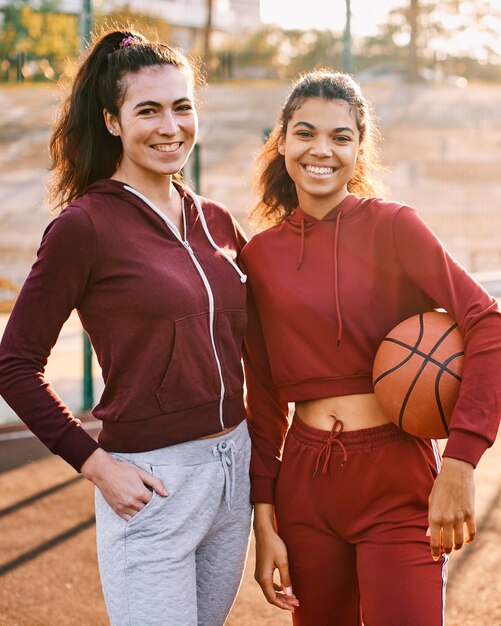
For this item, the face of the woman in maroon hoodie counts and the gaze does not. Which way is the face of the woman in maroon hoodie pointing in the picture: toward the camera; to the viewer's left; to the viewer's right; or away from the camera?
toward the camera

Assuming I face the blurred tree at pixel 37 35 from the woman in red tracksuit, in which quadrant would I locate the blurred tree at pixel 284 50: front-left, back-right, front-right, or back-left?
front-right

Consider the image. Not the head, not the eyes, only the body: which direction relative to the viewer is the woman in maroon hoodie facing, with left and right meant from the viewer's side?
facing the viewer and to the right of the viewer

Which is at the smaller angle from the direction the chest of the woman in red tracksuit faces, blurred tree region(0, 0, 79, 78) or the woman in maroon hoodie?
the woman in maroon hoodie

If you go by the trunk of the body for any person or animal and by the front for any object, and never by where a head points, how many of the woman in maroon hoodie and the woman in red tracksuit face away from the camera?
0

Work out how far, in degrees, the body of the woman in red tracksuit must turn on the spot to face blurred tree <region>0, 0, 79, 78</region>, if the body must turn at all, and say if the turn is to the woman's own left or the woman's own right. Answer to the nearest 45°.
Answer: approximately 135° to the woman's own right

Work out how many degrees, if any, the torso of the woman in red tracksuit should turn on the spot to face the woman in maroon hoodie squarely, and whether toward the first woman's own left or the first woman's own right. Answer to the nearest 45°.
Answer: approximately 90° to the first woman's own right

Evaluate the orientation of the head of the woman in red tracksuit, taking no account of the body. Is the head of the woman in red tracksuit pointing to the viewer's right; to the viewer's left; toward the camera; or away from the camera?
toward the camera

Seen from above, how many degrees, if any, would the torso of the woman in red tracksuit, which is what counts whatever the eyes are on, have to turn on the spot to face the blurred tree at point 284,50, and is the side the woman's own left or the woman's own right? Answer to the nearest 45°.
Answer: approximately 180°

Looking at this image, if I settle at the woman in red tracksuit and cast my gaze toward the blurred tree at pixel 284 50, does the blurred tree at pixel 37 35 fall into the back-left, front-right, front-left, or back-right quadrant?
front-left

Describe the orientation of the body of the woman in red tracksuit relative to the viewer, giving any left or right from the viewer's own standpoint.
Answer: facing the viewer
